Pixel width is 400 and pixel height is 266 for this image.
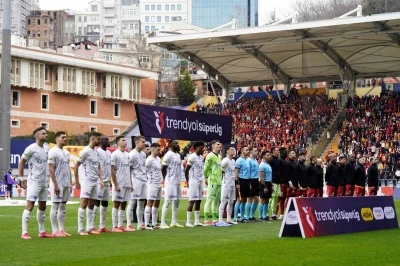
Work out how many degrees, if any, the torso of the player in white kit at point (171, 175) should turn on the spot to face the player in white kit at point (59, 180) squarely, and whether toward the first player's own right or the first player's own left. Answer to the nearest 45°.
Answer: approximately 90° to the first player's own right

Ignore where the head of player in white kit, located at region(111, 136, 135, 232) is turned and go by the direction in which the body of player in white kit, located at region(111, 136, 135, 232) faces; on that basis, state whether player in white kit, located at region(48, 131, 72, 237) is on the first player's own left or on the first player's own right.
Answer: on the first player's own right

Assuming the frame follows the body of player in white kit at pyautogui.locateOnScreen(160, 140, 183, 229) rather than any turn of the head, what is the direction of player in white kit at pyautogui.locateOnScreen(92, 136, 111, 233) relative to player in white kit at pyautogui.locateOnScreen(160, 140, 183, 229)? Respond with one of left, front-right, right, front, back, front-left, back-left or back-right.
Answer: right

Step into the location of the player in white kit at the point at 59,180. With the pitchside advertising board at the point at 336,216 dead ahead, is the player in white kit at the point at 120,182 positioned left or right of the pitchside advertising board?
left

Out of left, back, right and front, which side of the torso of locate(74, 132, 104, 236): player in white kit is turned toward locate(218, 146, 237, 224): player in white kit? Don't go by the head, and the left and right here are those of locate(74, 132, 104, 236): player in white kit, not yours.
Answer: left

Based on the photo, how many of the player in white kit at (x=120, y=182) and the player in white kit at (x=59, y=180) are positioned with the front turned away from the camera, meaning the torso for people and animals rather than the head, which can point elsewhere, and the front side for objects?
0

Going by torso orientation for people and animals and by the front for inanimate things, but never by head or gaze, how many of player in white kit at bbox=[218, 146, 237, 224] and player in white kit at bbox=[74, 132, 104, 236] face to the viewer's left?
0

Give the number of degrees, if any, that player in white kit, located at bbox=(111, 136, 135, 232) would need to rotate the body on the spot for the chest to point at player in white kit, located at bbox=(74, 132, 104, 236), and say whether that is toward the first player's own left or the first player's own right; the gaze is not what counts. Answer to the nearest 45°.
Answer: approximately 90° to the first player's own right

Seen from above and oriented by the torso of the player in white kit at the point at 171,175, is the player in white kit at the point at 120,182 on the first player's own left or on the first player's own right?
on the first player's own right

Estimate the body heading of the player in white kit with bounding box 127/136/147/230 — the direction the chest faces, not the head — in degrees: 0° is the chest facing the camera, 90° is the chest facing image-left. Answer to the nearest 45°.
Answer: approximately 315°

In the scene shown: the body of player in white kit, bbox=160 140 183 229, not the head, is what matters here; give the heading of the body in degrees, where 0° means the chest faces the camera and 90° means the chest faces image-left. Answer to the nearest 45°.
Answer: approximately 315°

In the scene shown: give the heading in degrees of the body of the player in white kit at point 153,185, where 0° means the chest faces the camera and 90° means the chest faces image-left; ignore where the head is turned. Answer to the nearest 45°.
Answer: approximately 315°

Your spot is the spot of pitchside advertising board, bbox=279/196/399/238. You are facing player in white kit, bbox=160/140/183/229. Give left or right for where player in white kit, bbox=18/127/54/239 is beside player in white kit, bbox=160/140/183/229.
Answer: left

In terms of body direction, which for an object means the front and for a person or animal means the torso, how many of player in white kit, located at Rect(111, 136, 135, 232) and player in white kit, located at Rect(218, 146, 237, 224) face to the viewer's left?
0
